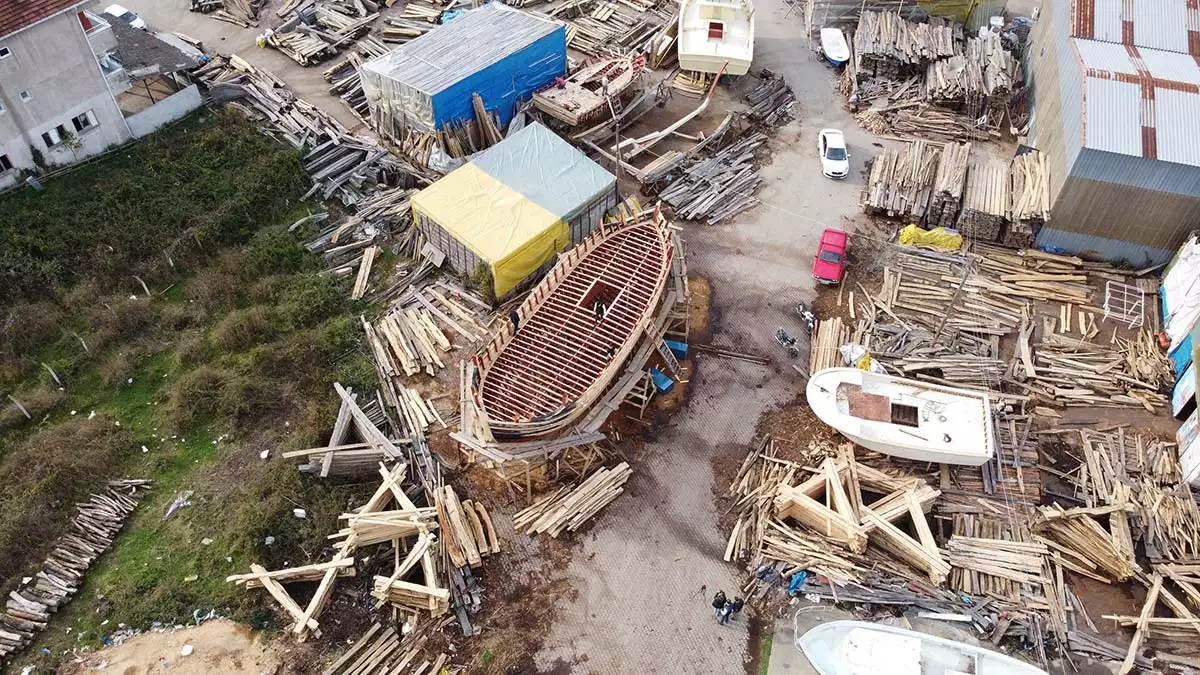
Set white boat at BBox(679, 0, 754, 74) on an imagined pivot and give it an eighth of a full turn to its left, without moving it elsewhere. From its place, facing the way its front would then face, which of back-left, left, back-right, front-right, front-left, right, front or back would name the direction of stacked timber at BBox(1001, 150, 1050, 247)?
back

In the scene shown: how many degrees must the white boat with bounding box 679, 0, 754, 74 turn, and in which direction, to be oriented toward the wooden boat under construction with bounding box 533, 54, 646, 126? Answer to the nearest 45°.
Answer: approximately 135° to its left

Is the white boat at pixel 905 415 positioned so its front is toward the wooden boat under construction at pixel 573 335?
yes

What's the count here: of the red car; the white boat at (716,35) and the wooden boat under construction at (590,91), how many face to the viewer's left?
0

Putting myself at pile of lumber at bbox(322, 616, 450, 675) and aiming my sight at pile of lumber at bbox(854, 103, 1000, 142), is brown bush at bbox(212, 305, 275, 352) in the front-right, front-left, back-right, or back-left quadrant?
front-left

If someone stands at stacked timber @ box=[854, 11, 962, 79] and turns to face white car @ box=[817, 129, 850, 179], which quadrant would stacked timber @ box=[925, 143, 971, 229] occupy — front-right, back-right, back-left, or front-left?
front-left

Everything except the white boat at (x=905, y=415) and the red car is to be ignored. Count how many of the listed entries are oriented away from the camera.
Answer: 0

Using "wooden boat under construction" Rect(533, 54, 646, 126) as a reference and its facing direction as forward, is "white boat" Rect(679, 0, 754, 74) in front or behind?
in front

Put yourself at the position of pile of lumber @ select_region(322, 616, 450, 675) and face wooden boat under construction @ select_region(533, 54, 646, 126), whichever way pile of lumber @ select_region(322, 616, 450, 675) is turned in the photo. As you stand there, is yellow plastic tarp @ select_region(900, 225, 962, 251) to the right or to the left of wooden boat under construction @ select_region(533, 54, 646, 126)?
right

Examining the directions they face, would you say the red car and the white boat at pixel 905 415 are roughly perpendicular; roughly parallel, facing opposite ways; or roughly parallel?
roughly perpendicular

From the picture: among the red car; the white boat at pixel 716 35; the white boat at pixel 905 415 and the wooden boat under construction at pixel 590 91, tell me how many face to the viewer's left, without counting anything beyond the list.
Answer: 1

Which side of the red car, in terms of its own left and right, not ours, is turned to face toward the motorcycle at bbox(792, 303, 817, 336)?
front

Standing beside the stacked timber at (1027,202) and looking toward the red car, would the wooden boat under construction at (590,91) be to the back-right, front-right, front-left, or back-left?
front-right

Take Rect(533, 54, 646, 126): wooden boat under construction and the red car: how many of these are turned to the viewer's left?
0

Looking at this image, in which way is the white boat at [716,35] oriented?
away from the camera

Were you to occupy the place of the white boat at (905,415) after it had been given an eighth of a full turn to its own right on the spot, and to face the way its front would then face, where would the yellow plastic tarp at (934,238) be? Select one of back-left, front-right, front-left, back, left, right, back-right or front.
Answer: front-right

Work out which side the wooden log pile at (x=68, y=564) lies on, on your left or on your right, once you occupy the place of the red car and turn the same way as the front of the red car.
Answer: on your right

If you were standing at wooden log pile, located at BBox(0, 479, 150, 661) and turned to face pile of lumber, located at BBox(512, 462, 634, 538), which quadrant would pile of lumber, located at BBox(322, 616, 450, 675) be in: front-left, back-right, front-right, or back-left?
front-right

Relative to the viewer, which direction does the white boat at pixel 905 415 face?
to the viewer's left
